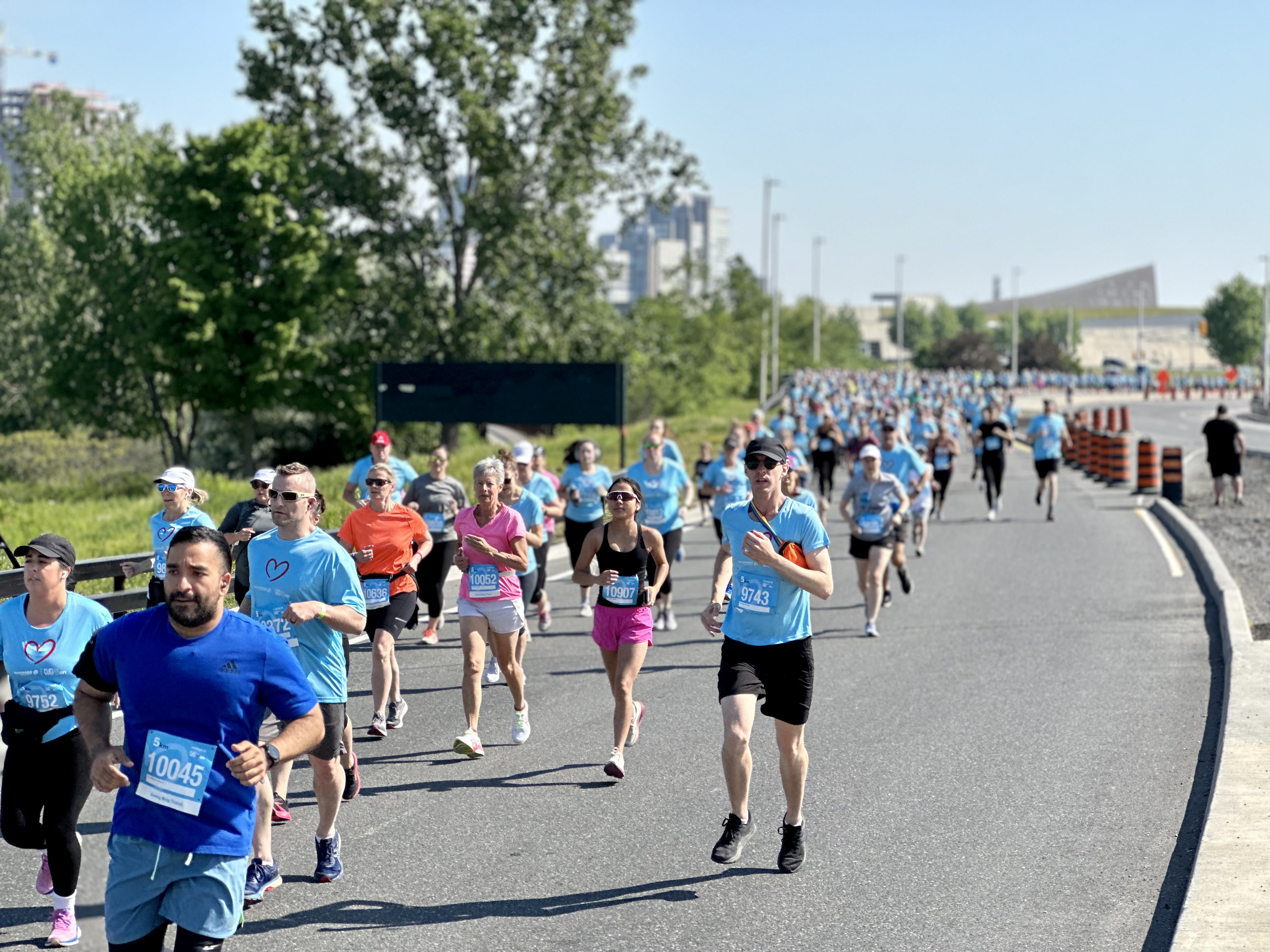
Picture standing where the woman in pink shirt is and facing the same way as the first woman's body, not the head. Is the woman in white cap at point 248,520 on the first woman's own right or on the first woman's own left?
on the first woman's own right

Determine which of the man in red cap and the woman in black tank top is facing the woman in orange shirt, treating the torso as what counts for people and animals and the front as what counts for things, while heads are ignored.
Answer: the man in red cap

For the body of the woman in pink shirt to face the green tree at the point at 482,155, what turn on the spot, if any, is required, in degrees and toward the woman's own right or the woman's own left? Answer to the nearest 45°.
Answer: approximately 135° to the woman's own right

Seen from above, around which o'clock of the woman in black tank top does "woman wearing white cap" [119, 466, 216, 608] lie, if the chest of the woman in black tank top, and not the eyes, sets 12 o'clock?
The woman wearing white cap is roughly at 3 o'clock from the woman in black tank top.

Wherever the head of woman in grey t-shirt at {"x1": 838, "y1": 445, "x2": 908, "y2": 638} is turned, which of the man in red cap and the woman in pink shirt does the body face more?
the woman in pink shirt

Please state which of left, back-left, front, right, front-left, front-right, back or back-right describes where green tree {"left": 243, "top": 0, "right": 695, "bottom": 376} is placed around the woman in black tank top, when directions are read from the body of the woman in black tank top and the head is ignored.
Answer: back

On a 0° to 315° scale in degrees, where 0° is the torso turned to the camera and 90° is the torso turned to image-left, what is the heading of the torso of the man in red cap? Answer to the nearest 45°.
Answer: approximately 0°

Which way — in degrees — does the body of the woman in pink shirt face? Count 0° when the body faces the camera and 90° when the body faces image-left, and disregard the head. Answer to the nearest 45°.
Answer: approximately 45°

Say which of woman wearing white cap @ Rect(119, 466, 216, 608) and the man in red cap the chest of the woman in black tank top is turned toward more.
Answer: the woman wearing white cap
